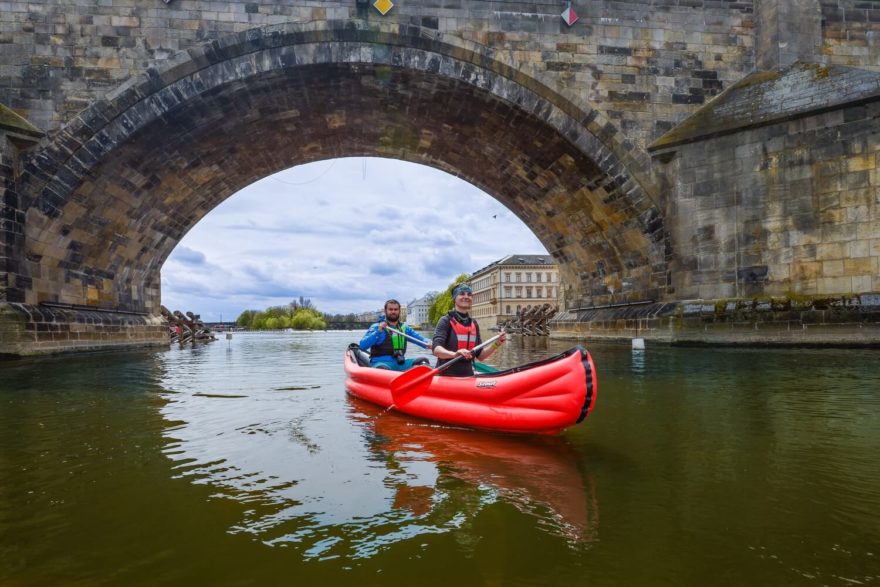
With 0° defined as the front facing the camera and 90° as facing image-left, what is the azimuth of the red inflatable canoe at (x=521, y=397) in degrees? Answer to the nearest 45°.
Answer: approximately 315°

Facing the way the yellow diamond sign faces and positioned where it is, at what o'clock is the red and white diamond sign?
The red and white diamond sign is roughly at 9 o'clock from the yellow diamond sign.

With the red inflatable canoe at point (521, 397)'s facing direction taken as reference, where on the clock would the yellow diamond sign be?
The yellow diamond sign is roughly at 7 o'clock from the red inflatable canoe.

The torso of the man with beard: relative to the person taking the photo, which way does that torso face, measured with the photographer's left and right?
facing the viewer and to the right of the viewer
